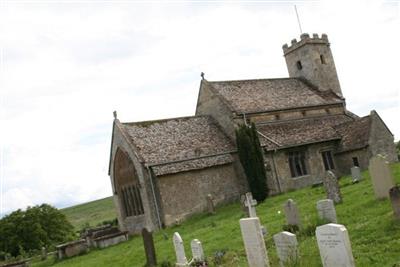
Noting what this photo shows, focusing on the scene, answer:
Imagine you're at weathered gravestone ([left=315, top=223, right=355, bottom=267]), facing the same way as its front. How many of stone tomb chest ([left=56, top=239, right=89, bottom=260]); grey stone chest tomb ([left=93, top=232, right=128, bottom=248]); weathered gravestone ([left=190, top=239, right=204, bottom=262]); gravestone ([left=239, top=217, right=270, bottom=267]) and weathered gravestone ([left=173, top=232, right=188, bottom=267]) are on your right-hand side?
5

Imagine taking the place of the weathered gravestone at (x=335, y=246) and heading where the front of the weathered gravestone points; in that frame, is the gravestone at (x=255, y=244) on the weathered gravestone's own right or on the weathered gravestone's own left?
on the weathered gravestone's own right

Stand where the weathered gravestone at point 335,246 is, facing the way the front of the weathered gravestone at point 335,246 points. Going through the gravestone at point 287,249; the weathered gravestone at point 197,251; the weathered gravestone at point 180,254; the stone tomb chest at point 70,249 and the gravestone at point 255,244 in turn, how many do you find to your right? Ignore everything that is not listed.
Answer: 5

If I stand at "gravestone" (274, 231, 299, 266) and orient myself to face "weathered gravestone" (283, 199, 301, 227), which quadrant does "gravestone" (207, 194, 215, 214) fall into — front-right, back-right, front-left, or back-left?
front-left

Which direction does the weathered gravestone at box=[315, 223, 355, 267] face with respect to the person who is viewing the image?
facing the viewer and to the left of the viewer

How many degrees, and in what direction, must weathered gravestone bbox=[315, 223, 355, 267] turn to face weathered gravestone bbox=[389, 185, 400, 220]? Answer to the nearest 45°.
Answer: approximately 180°

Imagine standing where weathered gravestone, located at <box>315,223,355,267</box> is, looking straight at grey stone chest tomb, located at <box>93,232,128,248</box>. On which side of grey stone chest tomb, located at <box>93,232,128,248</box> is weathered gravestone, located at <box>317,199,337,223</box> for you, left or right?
right

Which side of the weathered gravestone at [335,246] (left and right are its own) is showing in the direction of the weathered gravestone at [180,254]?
right

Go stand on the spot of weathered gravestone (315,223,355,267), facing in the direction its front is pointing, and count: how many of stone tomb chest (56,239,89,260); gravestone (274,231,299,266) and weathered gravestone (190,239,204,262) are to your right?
3

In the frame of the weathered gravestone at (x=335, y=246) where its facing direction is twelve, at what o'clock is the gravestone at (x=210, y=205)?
The gravestone is roughly at 4 o'clock from the weathered gravestone.

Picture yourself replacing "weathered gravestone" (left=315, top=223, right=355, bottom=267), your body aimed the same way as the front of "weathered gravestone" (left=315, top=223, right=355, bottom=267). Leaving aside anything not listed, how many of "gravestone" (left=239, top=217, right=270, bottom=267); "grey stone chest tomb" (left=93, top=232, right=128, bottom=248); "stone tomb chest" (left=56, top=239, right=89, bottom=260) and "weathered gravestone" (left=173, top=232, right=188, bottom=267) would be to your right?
4

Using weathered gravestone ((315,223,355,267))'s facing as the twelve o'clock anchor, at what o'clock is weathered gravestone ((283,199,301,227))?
weathered gravestone ((283,199,301,227)) is roughly at 4 o'clock from weathered gravestone ((315,223,355,267)).

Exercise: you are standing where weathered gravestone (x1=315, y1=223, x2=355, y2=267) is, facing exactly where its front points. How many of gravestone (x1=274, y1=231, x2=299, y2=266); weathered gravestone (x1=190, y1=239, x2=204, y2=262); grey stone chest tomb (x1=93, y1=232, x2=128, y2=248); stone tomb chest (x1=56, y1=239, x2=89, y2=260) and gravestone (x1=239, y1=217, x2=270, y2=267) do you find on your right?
5

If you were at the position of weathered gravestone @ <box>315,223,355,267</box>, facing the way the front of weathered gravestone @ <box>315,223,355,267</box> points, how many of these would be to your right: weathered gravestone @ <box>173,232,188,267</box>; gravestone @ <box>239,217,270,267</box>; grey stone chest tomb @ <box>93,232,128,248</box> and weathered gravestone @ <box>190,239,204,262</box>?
4

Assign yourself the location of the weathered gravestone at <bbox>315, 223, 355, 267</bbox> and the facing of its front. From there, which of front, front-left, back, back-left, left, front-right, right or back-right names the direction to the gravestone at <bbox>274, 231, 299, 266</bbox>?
right

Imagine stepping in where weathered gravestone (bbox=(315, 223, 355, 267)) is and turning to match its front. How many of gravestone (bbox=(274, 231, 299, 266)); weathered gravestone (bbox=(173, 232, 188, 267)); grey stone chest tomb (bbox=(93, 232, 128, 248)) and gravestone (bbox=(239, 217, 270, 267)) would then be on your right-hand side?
4

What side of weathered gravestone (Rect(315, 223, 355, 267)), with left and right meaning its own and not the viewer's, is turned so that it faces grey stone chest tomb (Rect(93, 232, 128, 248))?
right
